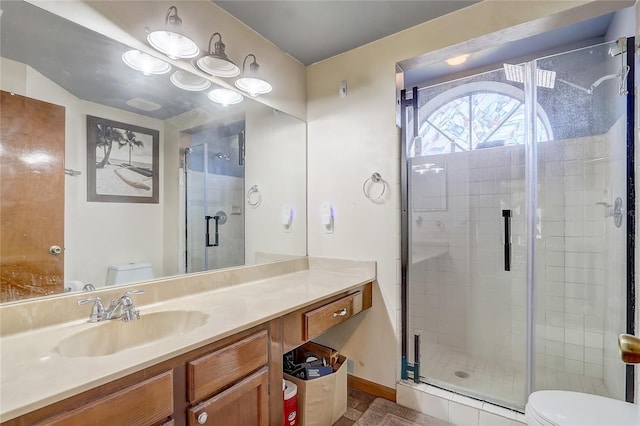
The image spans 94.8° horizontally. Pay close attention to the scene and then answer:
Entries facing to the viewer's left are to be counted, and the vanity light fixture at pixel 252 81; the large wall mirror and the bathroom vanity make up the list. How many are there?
0

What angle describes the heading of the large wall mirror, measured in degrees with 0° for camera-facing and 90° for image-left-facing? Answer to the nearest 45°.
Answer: approximately 315°

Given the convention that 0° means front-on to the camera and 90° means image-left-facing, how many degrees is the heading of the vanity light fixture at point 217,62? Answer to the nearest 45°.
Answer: approximately 315°

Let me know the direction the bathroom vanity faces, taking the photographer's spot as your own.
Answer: facing the viewer and to the right of the viewer

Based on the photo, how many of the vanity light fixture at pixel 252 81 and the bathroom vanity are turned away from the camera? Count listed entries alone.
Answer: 0

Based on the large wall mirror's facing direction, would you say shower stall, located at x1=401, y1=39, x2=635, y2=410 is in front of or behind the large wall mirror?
in front

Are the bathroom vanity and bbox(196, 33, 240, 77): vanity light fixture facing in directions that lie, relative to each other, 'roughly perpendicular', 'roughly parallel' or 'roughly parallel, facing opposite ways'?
roughly parallel

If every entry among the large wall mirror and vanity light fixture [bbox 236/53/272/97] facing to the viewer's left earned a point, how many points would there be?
0

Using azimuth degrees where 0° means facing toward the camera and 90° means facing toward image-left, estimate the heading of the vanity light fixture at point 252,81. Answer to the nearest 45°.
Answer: approximately 315°

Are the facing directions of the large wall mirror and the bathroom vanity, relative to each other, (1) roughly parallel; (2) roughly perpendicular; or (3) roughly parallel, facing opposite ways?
roughly parallel
